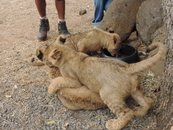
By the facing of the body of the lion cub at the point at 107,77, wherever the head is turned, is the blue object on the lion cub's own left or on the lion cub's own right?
on the lion cub's own right

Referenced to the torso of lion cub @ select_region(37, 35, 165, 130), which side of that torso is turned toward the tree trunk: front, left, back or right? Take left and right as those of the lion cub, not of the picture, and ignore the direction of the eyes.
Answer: back

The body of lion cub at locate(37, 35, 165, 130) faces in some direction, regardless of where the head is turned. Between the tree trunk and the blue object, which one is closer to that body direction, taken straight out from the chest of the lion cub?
the blue object

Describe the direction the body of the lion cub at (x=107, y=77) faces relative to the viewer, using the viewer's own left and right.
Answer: facing to the left of the viewer
